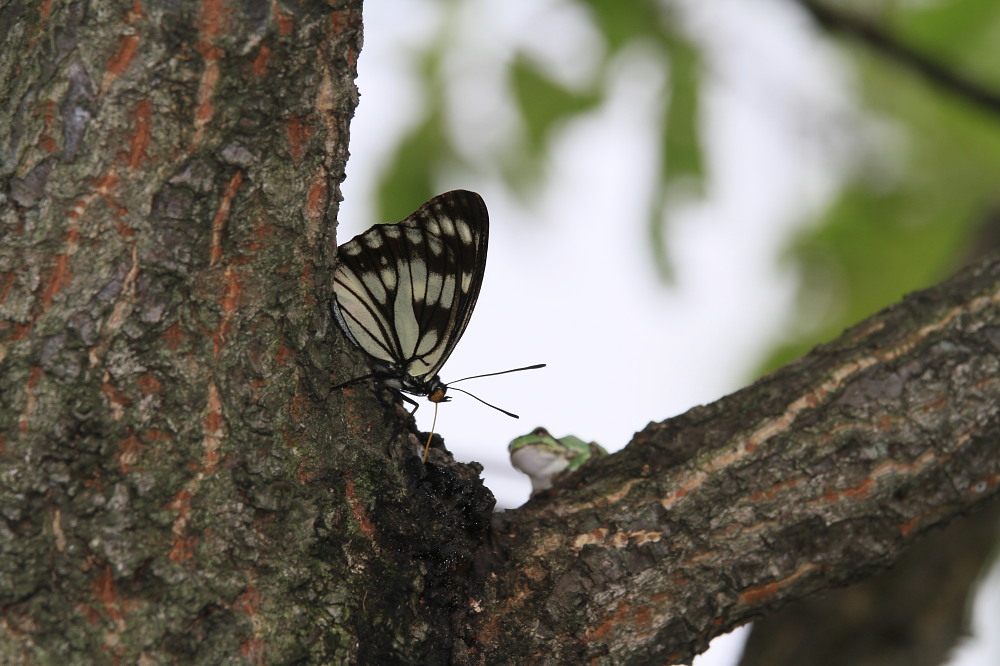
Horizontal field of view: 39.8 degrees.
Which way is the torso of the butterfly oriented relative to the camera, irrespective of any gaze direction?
to the viewer's right
